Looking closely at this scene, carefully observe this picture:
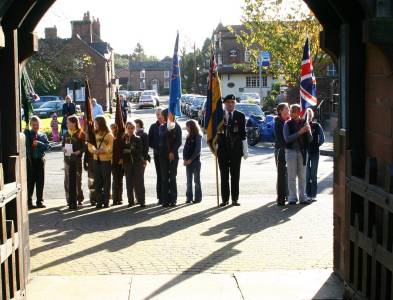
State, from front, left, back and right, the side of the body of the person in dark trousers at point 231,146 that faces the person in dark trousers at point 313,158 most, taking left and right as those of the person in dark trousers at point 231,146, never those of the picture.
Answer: left

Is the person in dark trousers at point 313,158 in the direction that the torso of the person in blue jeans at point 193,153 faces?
no

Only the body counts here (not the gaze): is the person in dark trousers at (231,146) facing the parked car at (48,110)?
no

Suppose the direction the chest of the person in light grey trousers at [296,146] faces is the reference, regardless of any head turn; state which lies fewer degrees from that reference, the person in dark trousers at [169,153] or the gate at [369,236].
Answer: the gate

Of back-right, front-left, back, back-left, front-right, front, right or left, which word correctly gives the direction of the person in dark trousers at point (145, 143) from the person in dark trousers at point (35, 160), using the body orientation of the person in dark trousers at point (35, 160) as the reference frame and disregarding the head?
left

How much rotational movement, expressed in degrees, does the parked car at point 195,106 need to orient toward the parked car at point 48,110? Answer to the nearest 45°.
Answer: approximately 45° to its right

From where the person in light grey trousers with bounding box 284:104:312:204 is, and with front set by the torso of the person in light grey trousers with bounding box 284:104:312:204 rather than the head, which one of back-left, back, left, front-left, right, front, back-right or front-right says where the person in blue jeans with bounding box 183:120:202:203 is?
back-right

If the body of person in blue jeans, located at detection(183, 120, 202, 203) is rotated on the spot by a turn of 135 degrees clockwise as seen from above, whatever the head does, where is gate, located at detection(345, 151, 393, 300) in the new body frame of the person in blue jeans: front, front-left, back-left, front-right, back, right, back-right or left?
back

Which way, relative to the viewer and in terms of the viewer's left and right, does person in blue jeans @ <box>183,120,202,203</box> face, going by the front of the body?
facing the viewer and to the left of the viewer

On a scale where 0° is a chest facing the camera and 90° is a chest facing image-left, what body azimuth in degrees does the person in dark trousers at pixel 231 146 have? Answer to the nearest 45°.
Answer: approximately 0°

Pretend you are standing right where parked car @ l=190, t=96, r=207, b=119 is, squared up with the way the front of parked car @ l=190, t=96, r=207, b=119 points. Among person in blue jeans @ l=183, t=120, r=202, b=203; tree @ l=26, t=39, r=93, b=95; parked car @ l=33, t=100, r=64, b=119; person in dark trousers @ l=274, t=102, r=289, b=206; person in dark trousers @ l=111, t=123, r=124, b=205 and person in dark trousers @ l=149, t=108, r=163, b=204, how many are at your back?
0

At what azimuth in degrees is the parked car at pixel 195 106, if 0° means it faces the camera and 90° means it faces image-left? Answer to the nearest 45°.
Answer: approximately 45°

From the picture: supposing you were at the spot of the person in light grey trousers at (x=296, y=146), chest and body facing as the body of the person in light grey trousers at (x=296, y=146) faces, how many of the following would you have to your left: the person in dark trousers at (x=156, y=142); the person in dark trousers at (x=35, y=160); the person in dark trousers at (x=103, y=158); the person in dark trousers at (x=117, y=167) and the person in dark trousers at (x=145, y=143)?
0

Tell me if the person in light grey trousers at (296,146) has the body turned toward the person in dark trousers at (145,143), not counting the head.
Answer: no

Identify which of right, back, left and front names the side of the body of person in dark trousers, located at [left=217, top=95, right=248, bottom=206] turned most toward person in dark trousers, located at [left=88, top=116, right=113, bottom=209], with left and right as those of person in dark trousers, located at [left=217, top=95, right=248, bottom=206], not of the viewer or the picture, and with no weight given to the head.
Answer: right

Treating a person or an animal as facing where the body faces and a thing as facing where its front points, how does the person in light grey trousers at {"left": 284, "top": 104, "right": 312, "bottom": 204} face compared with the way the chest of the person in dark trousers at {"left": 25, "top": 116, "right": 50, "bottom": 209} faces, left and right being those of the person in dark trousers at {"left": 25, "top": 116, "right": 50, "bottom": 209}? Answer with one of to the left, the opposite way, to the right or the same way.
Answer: the same way
